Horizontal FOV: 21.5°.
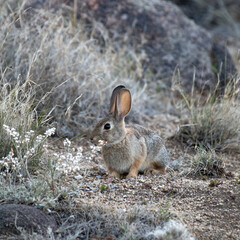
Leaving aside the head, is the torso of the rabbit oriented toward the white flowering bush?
yes

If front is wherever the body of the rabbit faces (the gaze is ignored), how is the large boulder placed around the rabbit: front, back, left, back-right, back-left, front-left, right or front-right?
back-right

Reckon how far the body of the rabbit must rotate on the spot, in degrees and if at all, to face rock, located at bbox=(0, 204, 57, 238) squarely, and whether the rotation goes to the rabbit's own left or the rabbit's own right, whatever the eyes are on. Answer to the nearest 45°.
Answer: approximately 45° to the rabbit's own left

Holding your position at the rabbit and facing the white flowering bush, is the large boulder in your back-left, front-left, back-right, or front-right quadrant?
back-right

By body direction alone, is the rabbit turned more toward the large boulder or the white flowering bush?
the white flowering bush

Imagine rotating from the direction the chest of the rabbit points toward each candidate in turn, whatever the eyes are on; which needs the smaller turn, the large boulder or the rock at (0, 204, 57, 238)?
the rock

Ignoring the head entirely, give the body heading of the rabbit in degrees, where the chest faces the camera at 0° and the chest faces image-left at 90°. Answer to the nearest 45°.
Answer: approximately 45°
